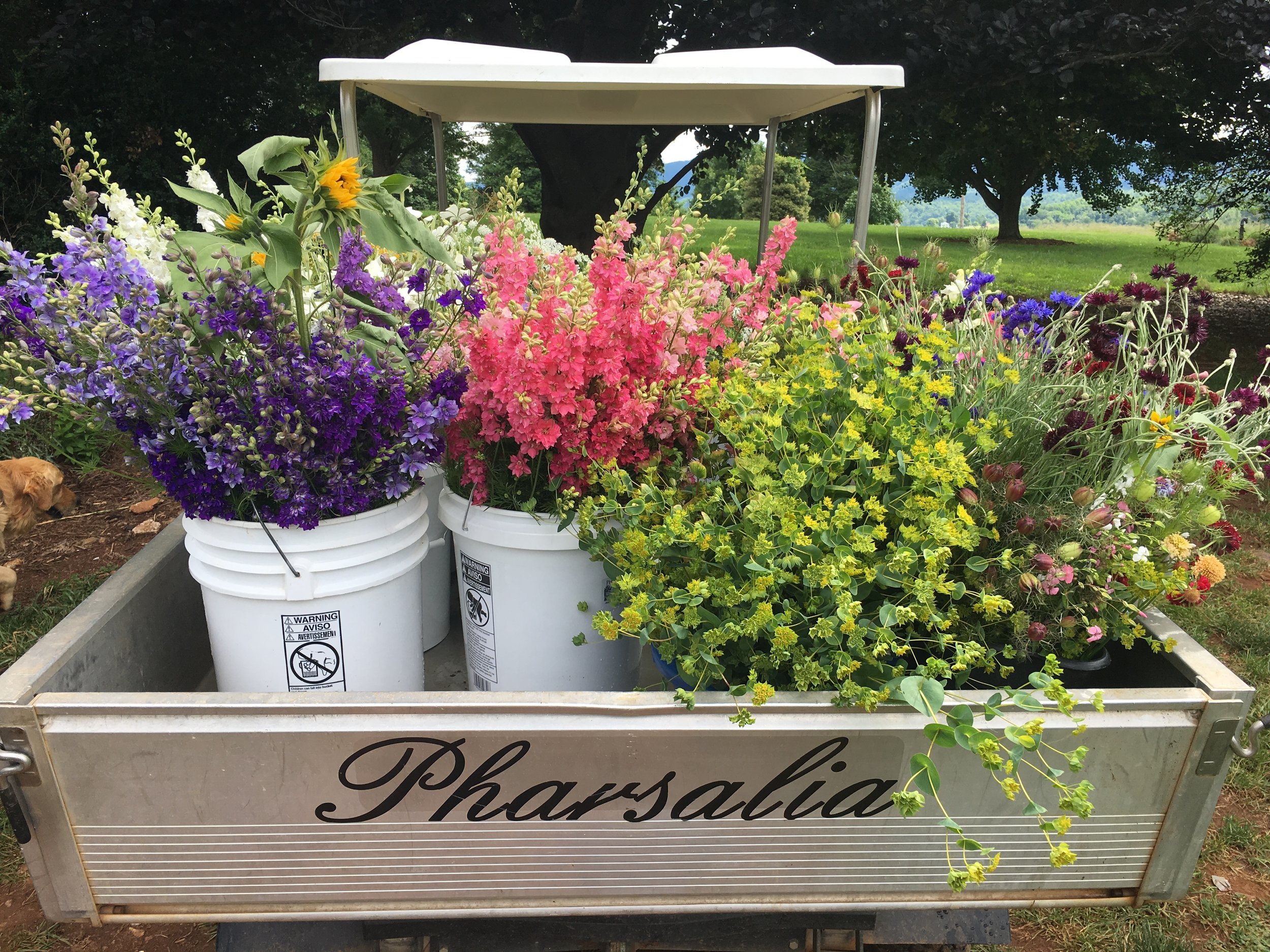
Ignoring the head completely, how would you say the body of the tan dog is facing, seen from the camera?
to the viewer's right

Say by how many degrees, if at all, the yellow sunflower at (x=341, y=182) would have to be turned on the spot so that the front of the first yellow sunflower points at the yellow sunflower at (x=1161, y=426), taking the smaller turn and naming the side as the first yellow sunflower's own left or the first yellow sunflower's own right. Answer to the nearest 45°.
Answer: approximately 45° to the first yellow sunflower's own left

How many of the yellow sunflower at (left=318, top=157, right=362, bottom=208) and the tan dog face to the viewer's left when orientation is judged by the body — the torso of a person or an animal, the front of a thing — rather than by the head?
0

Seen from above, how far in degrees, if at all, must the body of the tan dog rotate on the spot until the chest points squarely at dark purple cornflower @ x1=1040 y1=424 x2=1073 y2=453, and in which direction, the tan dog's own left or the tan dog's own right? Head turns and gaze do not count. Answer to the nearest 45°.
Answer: approximately 90° to the tan dog's own right

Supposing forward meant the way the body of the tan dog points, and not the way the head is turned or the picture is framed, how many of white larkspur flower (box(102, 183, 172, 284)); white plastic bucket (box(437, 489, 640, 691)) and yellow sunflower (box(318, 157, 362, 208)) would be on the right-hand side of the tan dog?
3

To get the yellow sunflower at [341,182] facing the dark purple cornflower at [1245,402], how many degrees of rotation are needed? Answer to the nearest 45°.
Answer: approximately 45° to its left

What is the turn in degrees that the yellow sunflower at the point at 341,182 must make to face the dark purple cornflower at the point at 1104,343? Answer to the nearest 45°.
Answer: approximately 45° to its left

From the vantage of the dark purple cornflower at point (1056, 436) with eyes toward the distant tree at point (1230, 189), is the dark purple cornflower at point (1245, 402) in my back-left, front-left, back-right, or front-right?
front-right

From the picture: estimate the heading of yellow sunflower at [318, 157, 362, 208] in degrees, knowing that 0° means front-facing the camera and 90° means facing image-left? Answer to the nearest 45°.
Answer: approximately 315°

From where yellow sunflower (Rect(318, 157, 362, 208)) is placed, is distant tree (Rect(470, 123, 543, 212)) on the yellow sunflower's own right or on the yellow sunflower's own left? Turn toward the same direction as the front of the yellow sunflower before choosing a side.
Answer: on the yellow sunflower's own left

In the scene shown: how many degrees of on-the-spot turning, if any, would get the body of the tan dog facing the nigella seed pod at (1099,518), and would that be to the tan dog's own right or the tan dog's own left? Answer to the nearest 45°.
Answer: approximately 90° to the tan dog's own right
